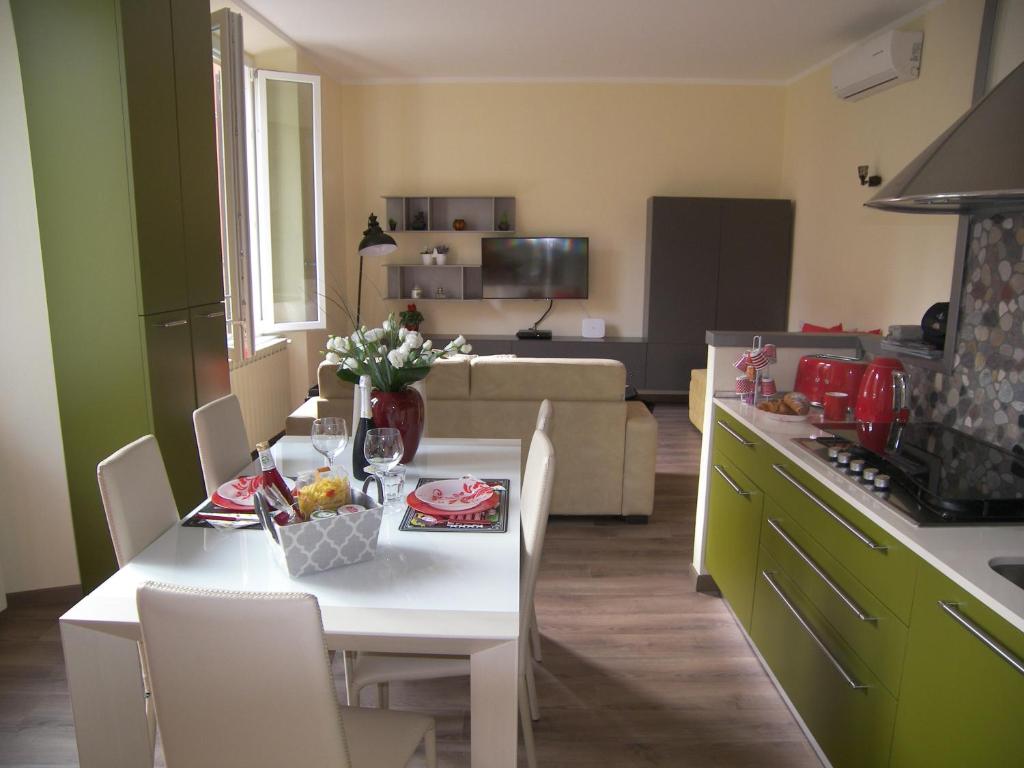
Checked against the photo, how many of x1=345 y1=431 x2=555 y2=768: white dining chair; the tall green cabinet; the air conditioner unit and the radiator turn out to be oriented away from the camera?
0

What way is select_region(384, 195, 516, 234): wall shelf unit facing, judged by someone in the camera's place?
facing the viewer

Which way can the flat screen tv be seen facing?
toward the camera

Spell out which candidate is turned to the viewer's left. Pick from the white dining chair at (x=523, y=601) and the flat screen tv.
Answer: the white dining chair

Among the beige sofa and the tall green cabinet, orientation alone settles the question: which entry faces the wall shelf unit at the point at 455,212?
the beige sofa

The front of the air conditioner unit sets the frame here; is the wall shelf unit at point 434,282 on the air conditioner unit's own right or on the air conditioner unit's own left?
on the air conditioner unit's own right

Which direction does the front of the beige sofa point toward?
away from the camera

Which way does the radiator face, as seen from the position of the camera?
facing the viewer and to the right of the viewer

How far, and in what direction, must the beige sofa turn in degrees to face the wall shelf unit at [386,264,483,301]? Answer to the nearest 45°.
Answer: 0° — it already faces it

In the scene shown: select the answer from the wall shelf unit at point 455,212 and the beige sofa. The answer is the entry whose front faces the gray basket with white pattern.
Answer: the wall shelf unit

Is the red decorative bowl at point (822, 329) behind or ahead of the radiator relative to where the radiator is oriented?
ahead

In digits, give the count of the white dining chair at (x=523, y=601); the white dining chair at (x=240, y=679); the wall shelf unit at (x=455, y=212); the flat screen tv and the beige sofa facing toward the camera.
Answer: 2

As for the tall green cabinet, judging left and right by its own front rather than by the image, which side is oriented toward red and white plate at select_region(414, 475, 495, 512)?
front

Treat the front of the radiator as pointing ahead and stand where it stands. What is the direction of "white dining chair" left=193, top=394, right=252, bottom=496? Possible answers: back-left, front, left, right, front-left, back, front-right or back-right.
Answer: front-right

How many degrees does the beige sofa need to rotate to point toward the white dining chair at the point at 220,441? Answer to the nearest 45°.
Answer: approximately 135° to its left

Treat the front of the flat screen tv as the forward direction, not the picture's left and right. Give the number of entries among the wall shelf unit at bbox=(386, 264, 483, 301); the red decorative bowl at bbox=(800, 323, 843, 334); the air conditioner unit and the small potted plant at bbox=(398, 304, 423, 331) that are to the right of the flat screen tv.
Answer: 2

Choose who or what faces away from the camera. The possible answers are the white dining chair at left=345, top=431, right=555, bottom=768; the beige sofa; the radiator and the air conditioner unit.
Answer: the beige sofa

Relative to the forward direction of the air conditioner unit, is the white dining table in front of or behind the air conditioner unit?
in front

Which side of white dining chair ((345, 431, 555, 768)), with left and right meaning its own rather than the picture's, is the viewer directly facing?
left

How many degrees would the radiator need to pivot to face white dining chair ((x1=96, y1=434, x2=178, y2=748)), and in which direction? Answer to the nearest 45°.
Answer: approximately 45° to its right

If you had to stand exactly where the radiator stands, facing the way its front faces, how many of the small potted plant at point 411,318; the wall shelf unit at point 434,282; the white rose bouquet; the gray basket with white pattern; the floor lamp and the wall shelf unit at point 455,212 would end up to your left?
4

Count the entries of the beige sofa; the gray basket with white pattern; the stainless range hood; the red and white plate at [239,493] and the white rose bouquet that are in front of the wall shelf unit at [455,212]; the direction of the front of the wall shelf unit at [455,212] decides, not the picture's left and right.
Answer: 5

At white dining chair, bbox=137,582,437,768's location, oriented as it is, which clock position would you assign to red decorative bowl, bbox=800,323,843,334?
The red decorative bowl is roughly at 12 o'clock from the white dining chair.

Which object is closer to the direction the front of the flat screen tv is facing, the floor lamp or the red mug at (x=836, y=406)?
the red mug
